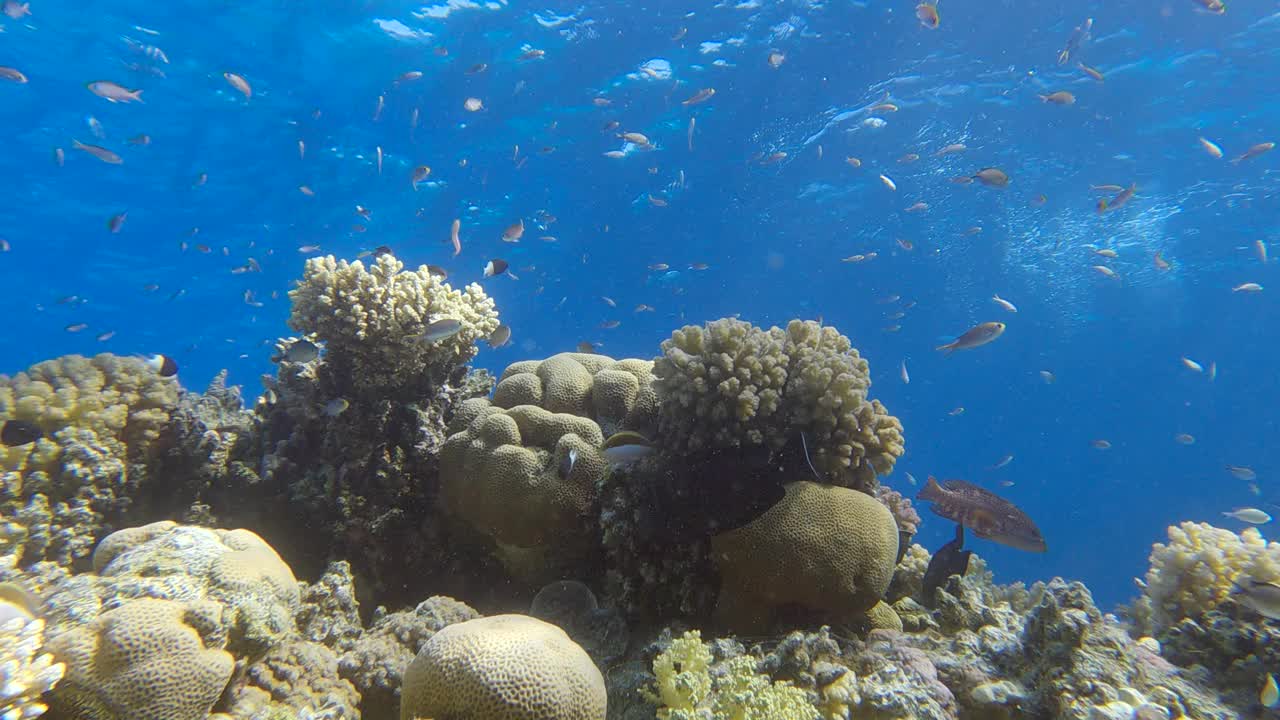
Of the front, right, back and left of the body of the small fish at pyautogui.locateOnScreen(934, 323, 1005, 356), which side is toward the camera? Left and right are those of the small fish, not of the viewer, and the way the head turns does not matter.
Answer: right

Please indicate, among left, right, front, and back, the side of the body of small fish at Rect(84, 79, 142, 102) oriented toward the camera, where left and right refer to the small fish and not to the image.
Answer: left

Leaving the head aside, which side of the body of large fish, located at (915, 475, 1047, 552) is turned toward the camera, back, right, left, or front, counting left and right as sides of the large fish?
right

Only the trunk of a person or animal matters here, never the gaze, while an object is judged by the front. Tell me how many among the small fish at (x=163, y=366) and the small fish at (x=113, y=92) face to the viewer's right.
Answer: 1
